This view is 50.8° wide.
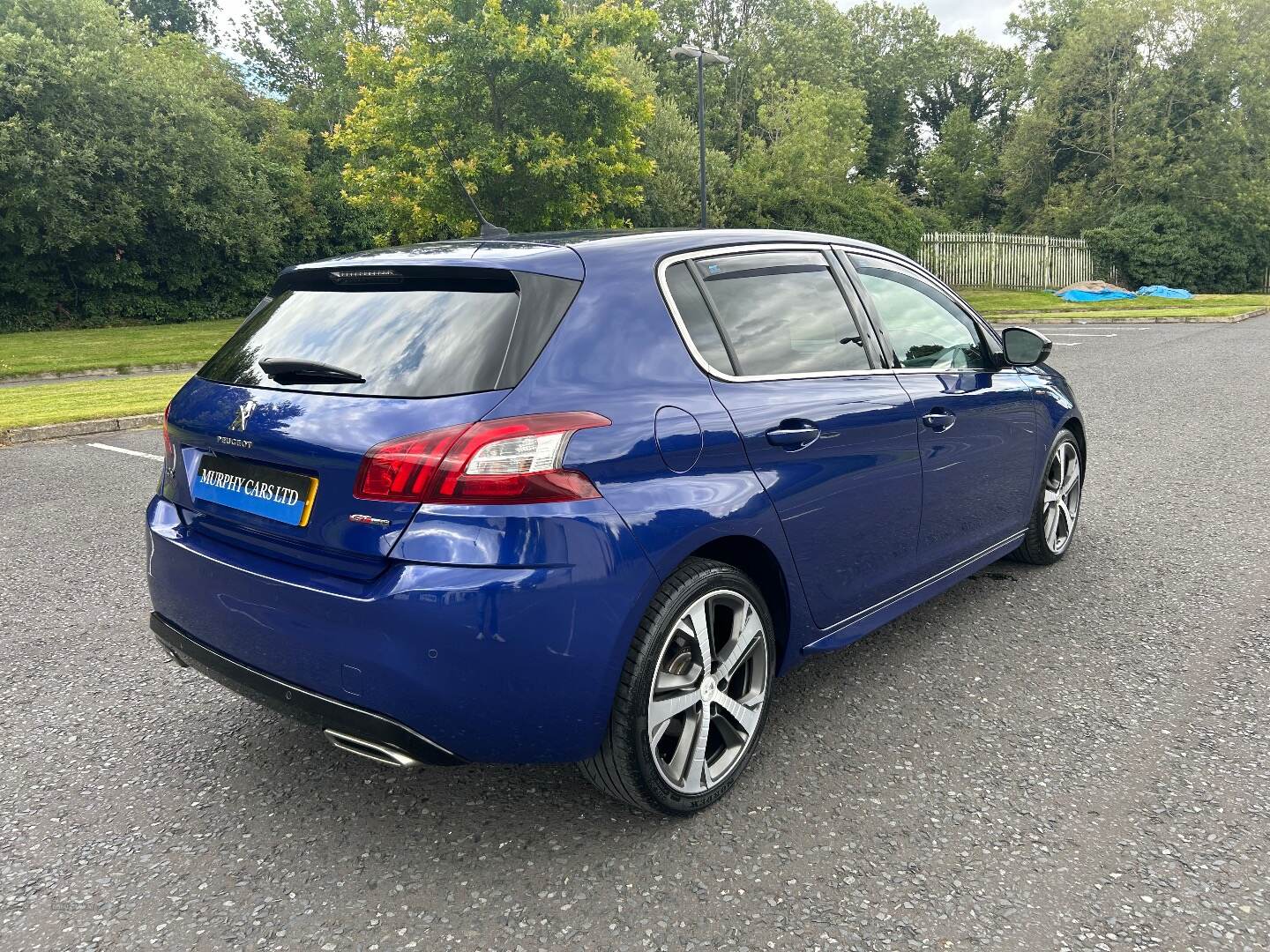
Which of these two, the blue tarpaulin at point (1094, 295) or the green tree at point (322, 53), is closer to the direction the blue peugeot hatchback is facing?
the blue tarpaulin

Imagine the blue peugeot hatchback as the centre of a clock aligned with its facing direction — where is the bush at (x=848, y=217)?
The bush is roughly at 11 o'clock from the blue peugeot hatchback.

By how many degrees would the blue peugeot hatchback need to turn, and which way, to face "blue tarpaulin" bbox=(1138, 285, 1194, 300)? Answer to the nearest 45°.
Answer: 0° — it already faces it

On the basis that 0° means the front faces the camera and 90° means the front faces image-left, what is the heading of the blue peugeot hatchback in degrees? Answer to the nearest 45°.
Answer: approximately 225°

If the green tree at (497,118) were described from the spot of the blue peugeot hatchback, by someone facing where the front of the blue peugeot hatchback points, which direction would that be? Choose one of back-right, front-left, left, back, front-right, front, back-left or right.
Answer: front-left

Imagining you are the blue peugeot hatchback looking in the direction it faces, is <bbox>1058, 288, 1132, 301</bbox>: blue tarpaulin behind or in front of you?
in front

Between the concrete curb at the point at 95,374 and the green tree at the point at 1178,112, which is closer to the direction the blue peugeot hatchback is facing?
the green tree

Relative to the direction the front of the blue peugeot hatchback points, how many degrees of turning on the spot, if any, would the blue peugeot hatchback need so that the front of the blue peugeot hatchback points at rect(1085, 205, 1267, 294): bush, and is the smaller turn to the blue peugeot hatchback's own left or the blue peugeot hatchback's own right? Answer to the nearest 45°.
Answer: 0° — it already faces it

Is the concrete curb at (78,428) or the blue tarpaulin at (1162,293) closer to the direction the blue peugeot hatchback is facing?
the blue tarpaulin

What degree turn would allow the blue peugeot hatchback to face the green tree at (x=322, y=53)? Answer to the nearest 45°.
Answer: approximately 45° to its left

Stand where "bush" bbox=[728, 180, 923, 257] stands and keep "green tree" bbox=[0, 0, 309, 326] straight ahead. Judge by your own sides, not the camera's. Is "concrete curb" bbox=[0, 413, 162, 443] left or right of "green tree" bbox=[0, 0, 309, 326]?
left

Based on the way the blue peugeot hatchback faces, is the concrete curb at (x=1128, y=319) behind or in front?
in front

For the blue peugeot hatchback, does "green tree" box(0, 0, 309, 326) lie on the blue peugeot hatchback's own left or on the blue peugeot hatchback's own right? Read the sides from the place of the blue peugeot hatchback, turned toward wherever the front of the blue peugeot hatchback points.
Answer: on the blue peugeot hatchback's own left
